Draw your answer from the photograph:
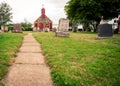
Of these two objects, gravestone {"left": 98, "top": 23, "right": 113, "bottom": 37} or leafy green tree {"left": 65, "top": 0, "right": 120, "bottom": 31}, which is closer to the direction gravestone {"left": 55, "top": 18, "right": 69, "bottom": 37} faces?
the gravestone

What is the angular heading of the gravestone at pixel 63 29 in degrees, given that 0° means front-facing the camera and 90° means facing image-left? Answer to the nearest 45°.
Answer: approximately 0°

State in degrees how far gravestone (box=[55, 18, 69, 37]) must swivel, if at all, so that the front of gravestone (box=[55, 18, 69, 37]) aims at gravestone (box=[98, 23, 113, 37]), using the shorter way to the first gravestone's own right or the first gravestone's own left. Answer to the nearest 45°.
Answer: approximately 45° to the first gravestone's own left

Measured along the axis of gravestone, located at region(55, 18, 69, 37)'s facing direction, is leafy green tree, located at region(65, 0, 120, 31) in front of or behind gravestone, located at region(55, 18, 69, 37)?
behind
